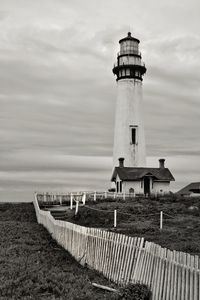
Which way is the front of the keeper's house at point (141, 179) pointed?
toward the camera

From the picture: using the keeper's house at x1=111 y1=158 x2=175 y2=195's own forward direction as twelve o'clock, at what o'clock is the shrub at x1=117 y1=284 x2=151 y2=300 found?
The shrub is roughly at 12 o'clock from the keeper's house.

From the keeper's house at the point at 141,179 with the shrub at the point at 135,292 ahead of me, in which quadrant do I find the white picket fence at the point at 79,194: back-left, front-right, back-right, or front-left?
front-right

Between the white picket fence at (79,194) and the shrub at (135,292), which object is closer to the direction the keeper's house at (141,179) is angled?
the shrub

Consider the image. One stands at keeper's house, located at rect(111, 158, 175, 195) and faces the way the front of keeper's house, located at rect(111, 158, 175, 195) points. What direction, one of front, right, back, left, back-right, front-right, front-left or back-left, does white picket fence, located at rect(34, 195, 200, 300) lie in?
front
